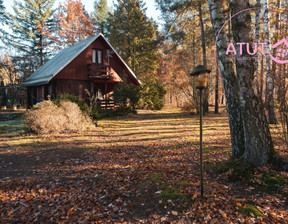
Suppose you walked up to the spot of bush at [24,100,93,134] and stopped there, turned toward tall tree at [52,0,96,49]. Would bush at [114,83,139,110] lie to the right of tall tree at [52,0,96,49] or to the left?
right

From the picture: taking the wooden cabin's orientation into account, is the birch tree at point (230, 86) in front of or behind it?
in front

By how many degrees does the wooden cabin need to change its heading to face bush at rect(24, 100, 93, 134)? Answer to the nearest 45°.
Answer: approximately 45° to its right

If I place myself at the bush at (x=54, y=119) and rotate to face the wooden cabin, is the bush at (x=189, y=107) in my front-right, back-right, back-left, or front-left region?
front-right

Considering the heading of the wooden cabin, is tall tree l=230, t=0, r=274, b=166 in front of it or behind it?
in front

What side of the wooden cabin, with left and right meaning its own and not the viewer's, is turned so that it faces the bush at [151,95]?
left

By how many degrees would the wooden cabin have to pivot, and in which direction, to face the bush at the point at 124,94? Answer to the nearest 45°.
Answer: approximately 45° to its left

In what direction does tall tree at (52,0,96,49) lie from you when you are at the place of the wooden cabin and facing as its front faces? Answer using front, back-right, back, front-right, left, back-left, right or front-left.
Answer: back-left

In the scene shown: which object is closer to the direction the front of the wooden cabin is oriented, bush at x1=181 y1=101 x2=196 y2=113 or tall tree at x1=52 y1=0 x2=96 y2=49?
the bush

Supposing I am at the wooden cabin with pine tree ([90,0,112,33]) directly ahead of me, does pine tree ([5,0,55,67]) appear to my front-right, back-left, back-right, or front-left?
front-left

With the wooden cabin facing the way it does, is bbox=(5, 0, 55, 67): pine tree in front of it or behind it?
behind

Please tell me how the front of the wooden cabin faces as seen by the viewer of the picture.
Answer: facing the viewer and to the right of the viewer

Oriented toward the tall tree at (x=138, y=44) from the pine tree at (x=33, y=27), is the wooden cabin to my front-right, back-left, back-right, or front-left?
front-right

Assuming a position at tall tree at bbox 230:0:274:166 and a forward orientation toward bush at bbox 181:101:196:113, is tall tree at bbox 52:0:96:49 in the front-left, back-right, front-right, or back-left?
front-left
